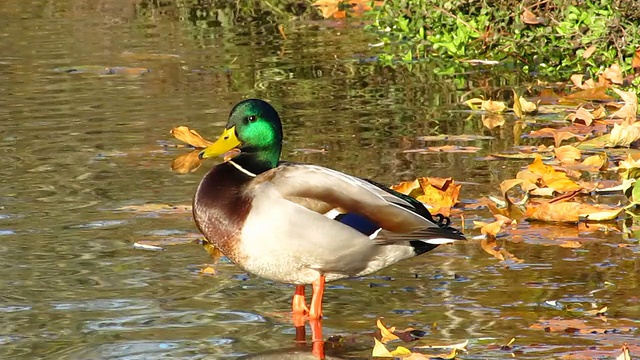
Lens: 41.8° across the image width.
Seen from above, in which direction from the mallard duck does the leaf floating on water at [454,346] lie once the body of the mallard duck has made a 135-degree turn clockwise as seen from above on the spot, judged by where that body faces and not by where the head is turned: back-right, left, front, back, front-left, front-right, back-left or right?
right

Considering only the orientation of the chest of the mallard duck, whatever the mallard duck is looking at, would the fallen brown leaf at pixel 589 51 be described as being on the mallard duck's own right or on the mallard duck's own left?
on the mallard duck's own right

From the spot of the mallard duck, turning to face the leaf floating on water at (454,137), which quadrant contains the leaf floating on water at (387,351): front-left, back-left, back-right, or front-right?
back-right

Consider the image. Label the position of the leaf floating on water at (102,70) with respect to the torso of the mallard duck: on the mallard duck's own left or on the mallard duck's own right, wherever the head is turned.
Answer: on the mallard duck's own right

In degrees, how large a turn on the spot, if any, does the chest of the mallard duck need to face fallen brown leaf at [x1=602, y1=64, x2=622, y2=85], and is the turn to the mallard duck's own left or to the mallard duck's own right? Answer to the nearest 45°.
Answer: approximately 135° to the mallard duck's own right

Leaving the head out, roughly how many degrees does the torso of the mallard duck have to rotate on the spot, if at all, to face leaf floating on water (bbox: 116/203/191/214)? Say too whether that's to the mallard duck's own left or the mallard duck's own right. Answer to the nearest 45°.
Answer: approximately 45° to the mallard duck's own right

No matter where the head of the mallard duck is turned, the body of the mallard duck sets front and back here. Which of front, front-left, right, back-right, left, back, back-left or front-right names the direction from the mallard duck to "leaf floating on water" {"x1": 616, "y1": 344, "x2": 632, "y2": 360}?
back-left

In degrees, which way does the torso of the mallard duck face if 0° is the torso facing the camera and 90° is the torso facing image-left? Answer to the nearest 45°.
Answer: approximately 90°
